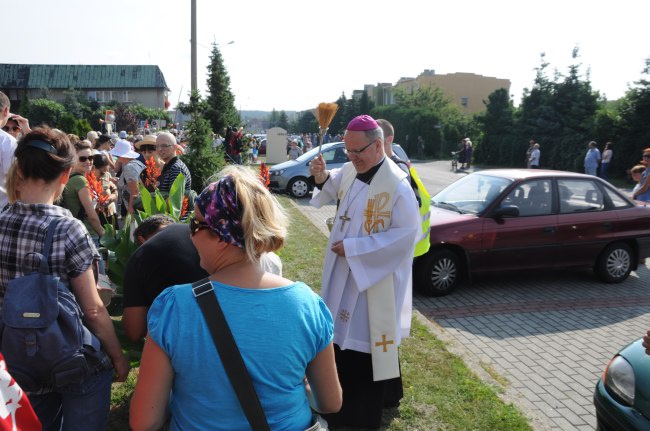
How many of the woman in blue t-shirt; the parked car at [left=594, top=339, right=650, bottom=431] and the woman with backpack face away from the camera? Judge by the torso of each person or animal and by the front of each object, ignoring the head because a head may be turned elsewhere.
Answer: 2

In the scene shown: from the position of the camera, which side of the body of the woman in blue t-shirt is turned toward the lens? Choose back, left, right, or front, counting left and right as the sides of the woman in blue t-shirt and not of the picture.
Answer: back

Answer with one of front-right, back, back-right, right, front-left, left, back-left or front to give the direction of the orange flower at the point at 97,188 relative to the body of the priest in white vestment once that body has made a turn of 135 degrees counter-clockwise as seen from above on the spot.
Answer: back

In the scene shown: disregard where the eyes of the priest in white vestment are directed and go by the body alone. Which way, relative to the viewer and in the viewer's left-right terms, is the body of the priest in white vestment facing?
facing the viewer and to the left of the viewer

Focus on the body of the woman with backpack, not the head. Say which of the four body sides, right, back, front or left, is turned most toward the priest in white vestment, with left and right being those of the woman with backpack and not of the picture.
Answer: right

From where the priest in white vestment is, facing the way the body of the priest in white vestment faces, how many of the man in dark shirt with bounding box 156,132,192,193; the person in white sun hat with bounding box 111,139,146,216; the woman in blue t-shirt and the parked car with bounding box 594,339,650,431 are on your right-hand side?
2

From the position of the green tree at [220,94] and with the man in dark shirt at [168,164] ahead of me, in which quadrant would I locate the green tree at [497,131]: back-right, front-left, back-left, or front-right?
back-left

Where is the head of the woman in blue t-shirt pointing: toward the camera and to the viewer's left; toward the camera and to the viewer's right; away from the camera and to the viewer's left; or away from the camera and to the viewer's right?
away from the camera and to the viewer's left

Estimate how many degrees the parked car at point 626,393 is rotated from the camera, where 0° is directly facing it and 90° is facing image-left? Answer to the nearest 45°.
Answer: approximately 45°

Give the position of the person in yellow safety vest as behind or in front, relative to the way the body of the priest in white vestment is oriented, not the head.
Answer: behind

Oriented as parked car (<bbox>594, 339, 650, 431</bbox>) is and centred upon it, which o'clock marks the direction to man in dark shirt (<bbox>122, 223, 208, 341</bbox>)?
The man in dark shirt is roughly at 12 o'clock from the parked car.

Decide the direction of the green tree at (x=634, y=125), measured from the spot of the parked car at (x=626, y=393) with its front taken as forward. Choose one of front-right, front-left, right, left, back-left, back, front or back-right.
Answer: back-right

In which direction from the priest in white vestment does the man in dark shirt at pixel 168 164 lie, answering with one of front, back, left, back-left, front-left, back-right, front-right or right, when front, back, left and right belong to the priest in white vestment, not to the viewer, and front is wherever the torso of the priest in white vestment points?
right

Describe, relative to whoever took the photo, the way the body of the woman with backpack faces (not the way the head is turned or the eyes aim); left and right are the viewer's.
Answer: facing away from the viewer

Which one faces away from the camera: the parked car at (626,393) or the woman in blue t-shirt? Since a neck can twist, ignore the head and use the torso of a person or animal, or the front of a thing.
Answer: the woman in blue t-shirt

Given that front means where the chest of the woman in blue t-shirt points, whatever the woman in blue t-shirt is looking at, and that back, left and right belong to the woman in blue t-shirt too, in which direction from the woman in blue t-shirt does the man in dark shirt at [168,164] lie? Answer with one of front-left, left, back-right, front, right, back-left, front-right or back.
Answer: front

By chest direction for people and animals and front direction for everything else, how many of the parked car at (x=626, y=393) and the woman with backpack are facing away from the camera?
1

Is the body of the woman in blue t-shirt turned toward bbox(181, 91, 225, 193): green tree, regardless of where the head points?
yes
